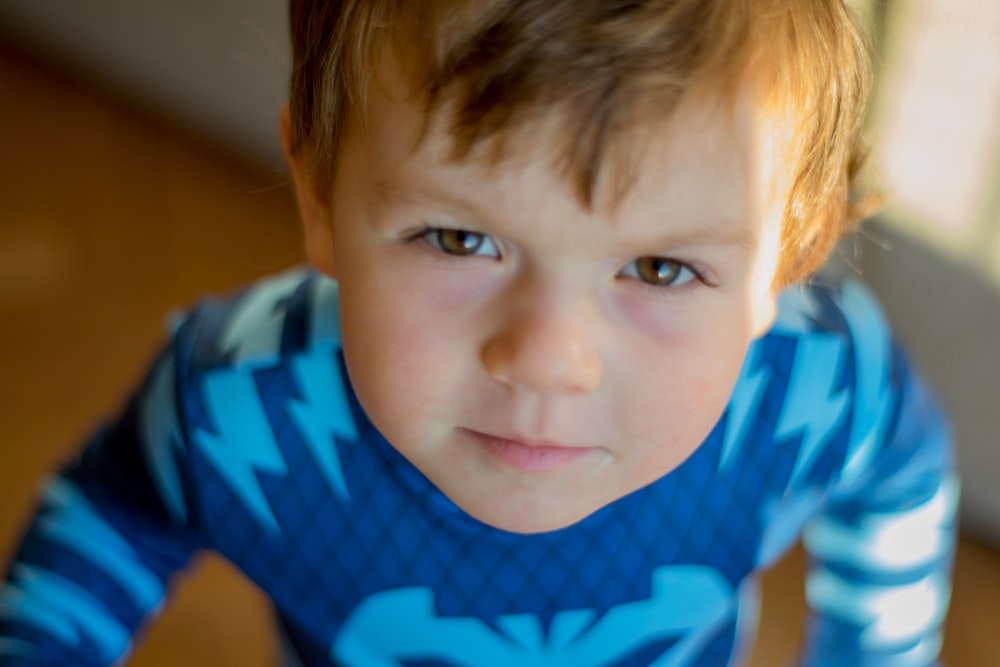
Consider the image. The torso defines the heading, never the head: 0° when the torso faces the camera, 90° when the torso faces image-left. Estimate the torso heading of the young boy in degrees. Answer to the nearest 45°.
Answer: approximately 0°
